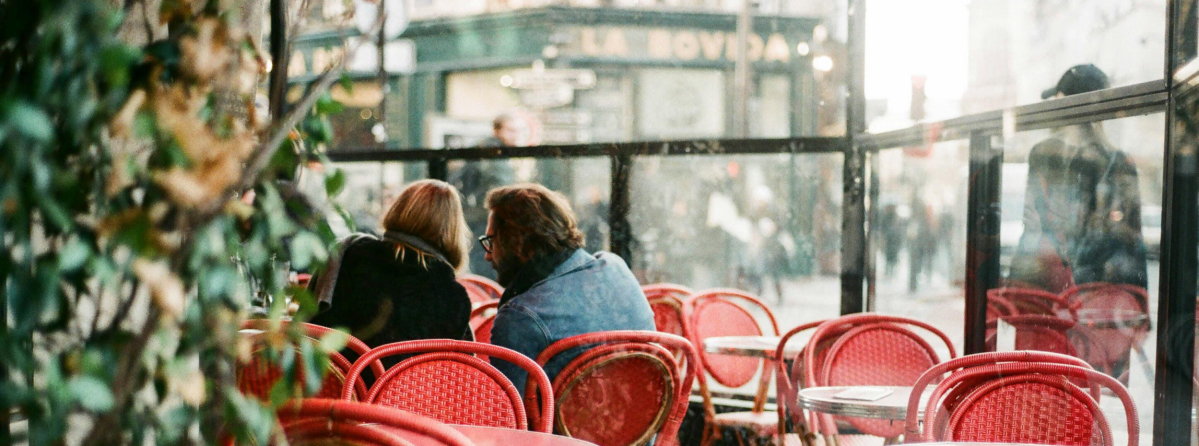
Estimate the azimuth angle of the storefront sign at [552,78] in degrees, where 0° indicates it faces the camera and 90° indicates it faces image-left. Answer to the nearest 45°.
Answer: approximately 0°

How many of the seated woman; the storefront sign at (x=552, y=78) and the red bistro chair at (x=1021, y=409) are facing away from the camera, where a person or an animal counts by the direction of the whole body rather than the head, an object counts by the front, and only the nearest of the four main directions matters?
2

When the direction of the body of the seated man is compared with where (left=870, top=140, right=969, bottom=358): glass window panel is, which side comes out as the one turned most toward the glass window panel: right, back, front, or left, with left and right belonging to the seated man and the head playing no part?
right

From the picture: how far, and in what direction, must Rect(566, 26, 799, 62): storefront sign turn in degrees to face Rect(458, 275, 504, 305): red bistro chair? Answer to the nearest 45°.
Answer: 0° — it already faces it

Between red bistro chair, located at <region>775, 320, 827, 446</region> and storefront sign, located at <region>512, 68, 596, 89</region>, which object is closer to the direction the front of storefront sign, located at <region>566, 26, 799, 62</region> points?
the red bistro chair

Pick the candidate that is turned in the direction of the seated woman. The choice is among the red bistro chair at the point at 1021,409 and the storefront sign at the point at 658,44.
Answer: the storefront sign

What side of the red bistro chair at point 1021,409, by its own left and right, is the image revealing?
back

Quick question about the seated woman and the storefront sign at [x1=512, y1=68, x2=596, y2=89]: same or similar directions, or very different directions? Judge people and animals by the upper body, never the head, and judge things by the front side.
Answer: very different directions

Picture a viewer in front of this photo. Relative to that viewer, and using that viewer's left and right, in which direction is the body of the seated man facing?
facing away from the viewer and to the left of the viewer

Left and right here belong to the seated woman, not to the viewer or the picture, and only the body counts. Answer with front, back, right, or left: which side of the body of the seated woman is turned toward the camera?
back

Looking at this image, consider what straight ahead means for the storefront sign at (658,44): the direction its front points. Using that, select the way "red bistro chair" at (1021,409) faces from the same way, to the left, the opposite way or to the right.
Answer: the opposite way

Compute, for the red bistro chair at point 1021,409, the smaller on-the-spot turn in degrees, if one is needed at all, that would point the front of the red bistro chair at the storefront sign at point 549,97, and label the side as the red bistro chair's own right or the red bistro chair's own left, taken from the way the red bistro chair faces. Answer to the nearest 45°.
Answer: approximately 45° to the red bistro chair's own left

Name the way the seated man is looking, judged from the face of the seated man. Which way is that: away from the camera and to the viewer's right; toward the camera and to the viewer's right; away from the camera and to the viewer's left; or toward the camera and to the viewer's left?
away from the camera and to the viewer's left
